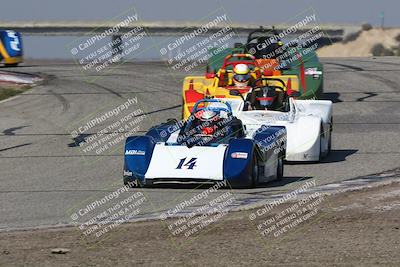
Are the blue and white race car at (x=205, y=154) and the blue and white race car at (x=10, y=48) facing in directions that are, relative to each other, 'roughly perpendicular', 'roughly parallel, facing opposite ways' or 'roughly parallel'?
roughly perpendicular

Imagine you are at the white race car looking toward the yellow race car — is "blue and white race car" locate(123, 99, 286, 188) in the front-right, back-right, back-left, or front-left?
back-left

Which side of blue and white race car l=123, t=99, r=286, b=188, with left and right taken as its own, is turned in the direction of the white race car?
back

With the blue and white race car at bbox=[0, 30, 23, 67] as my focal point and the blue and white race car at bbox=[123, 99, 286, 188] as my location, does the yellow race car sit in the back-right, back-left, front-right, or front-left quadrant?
front-right

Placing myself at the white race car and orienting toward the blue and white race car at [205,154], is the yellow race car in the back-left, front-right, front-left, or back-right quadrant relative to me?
back-right

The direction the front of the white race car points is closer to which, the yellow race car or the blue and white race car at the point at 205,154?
the blue and white race car

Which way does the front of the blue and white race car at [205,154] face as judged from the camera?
facing the viewer and to the left of the viewer

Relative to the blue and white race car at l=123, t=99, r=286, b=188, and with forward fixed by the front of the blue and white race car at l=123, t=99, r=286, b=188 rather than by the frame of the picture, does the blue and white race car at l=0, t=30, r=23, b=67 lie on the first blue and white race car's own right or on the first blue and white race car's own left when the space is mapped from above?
on the first blue and white race car's own right
